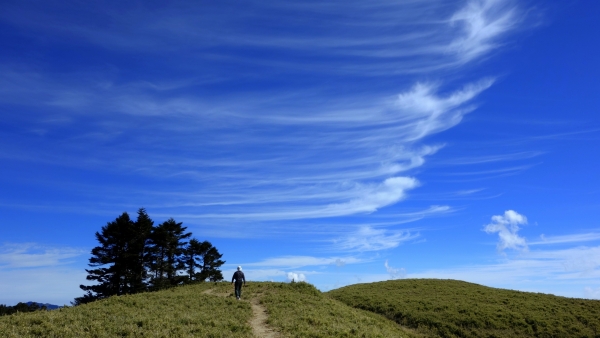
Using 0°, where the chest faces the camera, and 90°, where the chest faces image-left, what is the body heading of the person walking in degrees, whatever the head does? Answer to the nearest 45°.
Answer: approximately 180°

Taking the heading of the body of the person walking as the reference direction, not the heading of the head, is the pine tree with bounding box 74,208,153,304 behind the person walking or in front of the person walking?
in front
